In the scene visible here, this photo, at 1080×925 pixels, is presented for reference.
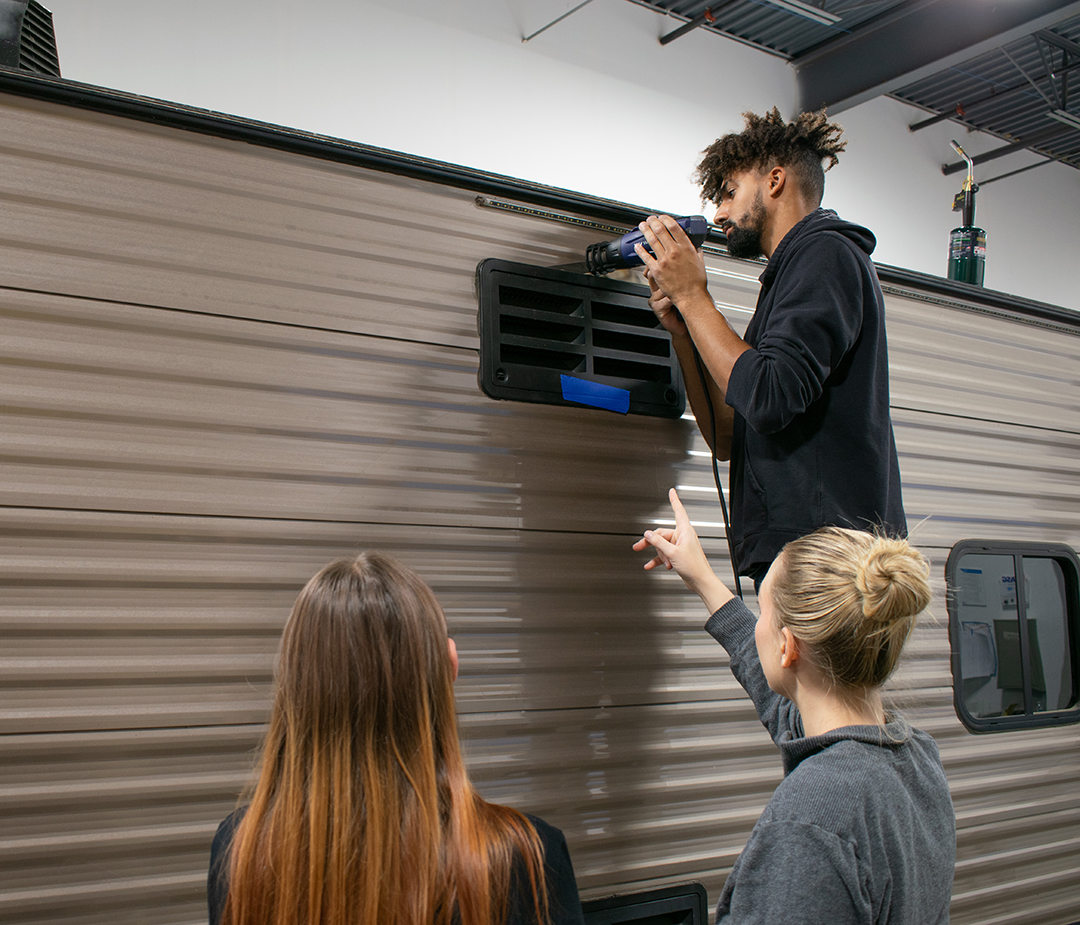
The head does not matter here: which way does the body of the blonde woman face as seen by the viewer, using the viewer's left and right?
facing away from the viewer and to the left of the viewer

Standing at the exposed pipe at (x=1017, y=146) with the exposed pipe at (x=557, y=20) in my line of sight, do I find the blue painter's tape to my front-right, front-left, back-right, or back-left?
front-left

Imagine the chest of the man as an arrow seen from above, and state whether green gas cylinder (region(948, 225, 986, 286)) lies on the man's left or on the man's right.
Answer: on the man's right

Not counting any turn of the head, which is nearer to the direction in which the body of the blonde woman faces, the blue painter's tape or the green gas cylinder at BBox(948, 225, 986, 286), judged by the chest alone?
the blue painter's tape

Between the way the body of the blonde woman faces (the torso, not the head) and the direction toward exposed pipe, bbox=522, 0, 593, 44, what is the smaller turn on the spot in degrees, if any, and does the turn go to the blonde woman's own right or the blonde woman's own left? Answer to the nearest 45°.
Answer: approximately 45° to the blonde woman's own right

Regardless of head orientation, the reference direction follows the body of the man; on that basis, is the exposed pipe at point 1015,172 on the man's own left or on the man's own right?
on the man's own right

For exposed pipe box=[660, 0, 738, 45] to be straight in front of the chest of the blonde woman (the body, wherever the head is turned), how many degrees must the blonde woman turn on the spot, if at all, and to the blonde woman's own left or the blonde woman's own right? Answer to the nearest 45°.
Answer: approximately 45° to the blonde woman's own right

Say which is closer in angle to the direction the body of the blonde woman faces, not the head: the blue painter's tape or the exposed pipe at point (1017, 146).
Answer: the blue painter's tape

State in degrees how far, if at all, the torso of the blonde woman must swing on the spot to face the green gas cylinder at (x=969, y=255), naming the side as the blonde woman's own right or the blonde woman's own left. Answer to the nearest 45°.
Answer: approximately 45° to the blonde woman's own right

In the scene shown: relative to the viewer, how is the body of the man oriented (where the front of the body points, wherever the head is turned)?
to the viewer's left

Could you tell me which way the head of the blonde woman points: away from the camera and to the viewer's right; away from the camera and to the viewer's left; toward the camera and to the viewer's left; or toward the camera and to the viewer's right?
away from the camera and to the viewer's left

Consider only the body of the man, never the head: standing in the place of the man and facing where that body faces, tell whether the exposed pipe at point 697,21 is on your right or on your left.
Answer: on your right

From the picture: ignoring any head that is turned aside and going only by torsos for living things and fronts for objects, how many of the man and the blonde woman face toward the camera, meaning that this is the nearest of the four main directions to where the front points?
0

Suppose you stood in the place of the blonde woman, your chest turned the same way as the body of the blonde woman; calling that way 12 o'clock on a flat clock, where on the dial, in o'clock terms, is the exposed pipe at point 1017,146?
The exposed pipe is roughly at 2 o'clock from the blonde woman.

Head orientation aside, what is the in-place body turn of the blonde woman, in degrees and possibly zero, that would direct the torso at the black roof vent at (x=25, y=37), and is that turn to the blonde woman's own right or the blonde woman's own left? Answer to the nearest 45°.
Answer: approximately 45° to the blonde woman's own left

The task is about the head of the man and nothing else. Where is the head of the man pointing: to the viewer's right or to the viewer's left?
to the viewer's left
